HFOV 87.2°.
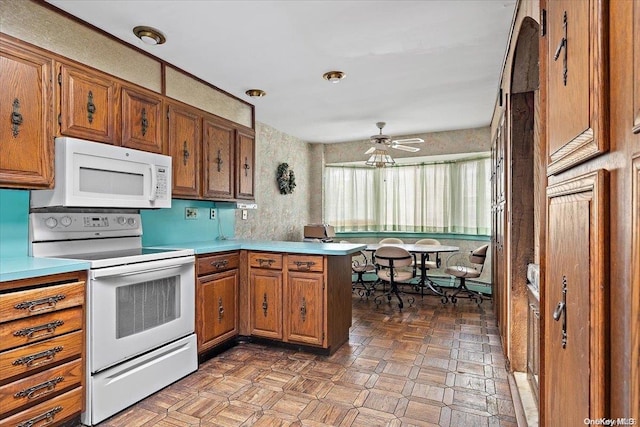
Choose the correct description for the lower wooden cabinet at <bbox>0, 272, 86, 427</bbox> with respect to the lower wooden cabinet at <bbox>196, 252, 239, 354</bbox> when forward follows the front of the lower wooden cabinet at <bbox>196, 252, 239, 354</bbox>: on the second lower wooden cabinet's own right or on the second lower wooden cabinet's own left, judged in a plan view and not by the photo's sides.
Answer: on the second lower wooden cabinet's own right

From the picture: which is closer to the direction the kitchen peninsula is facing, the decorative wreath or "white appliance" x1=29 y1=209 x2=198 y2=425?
the white appliance

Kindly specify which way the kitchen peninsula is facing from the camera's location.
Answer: facing the viewer and to the left of the viewer

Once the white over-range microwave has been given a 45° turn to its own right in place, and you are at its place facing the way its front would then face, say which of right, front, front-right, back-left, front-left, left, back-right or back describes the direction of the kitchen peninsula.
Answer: left

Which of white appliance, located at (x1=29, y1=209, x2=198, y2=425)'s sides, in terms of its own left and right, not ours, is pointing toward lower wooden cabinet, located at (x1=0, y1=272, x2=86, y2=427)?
right

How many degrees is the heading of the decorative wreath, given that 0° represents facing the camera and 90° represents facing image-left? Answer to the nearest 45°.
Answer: approximately 315°

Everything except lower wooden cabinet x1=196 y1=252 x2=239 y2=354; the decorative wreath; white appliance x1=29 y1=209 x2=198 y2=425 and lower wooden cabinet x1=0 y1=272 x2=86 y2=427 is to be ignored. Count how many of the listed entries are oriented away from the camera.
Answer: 0

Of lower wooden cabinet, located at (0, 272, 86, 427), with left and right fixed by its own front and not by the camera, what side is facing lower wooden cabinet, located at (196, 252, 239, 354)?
left

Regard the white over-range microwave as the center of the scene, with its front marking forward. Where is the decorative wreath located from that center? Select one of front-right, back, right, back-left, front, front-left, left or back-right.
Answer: left

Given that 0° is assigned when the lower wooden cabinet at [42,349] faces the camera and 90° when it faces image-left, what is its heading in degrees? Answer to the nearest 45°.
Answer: approximately 315°

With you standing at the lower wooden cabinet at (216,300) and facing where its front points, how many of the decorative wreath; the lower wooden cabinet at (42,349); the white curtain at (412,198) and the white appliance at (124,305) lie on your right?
2

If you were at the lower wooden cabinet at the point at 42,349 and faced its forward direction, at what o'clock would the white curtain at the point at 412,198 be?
The white curtain is roughly at 10 o'clock from the lower wooden cabinet.

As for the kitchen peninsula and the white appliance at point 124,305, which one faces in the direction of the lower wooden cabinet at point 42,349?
the kitchen peninsula

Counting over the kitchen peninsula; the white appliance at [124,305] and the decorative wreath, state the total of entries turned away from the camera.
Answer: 0

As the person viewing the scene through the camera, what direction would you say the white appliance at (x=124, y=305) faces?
facing the viewer and to the right of the viewer
